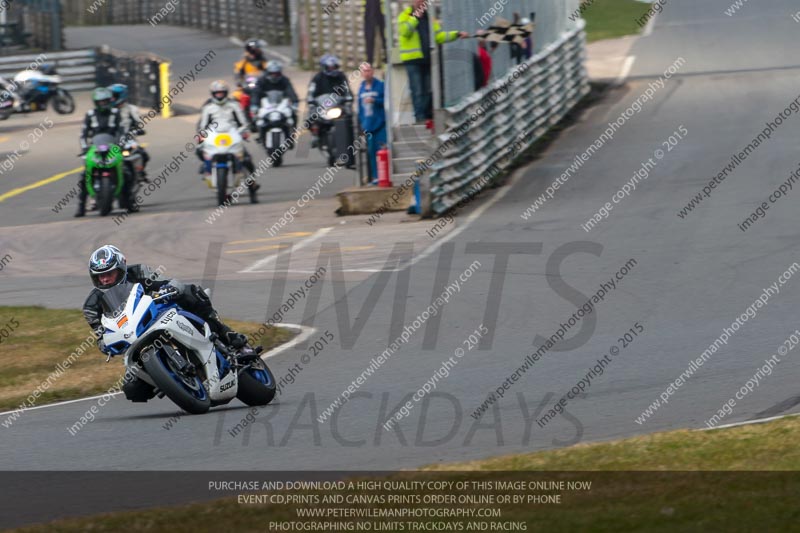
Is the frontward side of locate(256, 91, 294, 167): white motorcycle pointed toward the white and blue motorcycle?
yes

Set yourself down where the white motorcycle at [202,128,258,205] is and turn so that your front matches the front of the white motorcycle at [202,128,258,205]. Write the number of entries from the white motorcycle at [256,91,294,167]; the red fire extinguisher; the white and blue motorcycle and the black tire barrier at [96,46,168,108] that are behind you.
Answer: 2

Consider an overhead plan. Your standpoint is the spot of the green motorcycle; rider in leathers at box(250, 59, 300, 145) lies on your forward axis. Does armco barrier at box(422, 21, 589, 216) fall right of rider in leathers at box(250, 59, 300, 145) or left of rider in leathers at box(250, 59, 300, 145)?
right

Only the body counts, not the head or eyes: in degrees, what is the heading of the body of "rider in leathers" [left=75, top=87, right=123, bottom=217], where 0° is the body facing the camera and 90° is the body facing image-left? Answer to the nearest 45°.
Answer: approximately 0°

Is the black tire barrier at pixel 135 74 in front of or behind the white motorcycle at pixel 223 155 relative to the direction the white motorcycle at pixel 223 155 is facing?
behind

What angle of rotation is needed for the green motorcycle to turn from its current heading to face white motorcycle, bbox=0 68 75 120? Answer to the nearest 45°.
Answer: approximately 180°

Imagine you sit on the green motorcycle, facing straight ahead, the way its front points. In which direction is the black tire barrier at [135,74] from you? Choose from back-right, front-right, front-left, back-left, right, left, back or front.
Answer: back

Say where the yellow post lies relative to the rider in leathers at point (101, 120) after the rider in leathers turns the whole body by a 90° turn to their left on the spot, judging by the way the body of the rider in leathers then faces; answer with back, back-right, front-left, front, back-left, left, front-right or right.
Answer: left

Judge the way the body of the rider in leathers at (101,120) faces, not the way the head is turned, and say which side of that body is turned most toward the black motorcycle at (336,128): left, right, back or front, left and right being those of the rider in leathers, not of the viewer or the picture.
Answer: left

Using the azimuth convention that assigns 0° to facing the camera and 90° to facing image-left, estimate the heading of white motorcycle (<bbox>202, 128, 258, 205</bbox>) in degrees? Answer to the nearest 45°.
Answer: approximately 0°

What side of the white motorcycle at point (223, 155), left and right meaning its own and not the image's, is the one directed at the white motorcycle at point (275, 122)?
back

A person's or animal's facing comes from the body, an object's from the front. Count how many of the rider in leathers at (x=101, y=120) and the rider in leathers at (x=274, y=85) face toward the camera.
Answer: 2

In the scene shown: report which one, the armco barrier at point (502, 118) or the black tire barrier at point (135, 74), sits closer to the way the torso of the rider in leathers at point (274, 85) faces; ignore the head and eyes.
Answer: the armco barrier

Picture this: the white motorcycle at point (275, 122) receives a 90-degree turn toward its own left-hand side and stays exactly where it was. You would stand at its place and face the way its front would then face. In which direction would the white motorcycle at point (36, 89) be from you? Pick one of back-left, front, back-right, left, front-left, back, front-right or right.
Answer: back-left

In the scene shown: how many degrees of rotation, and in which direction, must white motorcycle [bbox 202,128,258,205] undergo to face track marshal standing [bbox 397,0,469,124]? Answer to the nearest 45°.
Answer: approximately 90° to its left

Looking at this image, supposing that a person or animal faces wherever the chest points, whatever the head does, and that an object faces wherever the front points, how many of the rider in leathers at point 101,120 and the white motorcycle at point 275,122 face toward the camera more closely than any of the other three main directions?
2
